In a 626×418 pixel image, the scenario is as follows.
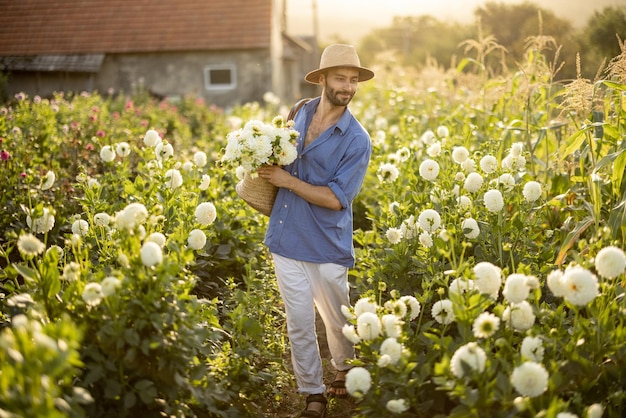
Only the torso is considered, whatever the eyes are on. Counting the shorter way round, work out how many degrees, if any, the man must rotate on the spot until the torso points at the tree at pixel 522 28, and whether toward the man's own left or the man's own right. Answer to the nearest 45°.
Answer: approximately 135° to the man's own right

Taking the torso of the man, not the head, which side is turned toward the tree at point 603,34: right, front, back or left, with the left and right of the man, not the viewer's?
back

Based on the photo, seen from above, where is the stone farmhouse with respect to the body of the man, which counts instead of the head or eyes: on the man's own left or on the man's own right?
on the man's own right

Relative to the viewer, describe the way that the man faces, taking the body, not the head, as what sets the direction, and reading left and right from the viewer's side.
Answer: facing the viewer and to the left of the viewer
